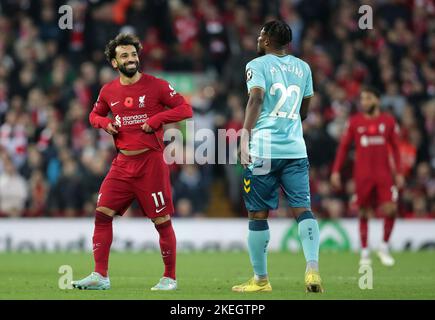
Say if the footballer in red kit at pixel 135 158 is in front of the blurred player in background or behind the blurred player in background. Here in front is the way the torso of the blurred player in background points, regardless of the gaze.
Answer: in front

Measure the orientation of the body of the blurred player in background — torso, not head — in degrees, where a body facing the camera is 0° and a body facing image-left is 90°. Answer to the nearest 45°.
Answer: approximately 0°
